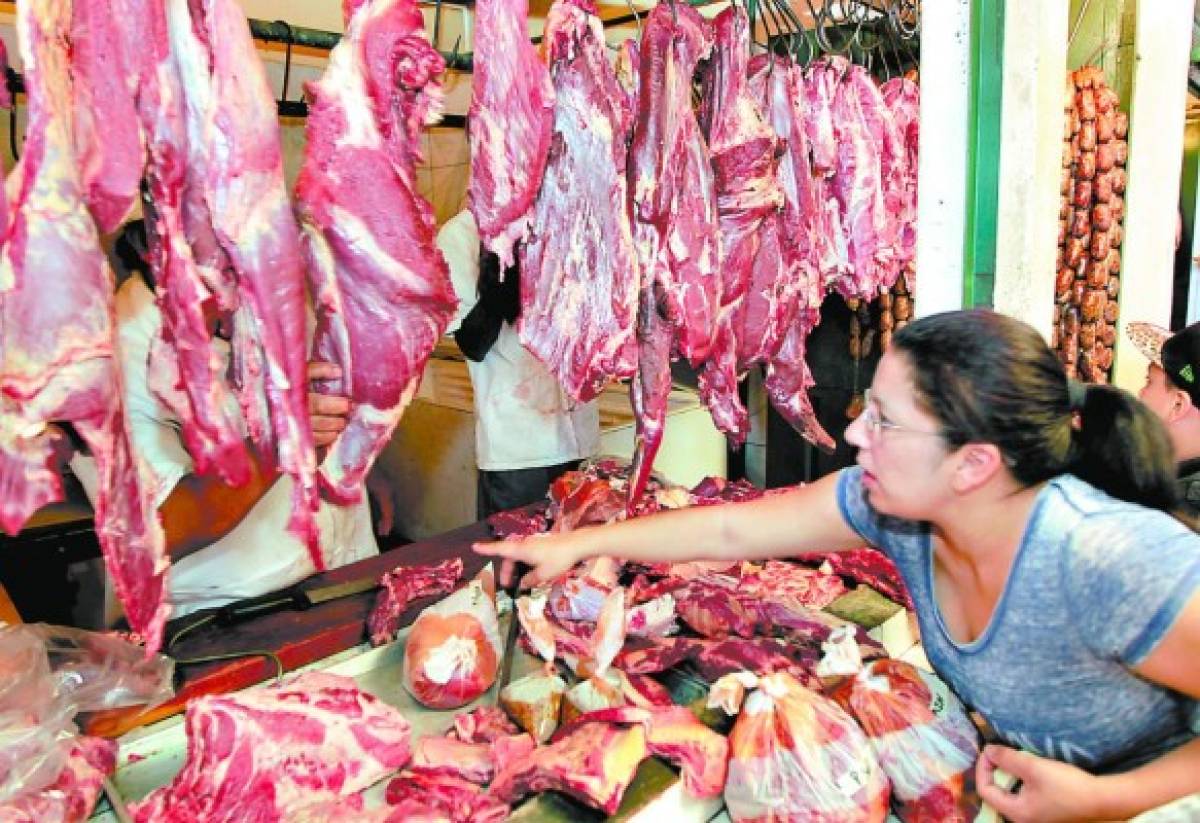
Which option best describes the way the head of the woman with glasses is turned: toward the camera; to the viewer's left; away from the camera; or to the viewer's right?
to the viewer's left

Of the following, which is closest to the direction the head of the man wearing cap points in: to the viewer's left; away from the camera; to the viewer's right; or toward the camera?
to the viewer's left
